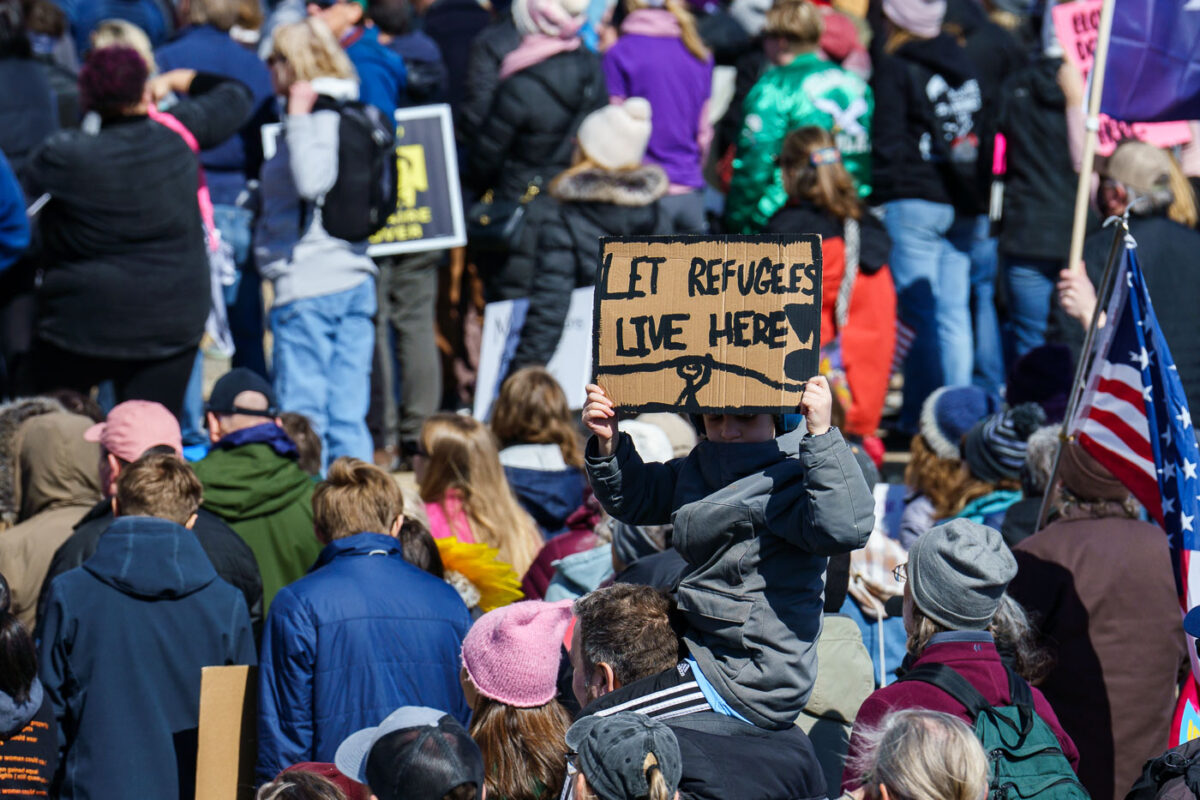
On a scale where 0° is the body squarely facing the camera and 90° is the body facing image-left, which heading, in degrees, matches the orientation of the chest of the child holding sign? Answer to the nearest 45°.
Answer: approximately 45°

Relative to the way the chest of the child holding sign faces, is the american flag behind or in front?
behind
